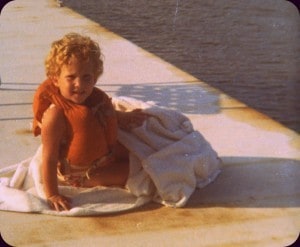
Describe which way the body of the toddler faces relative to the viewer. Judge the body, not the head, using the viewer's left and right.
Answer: facing the viewer and to the right of the viewer
